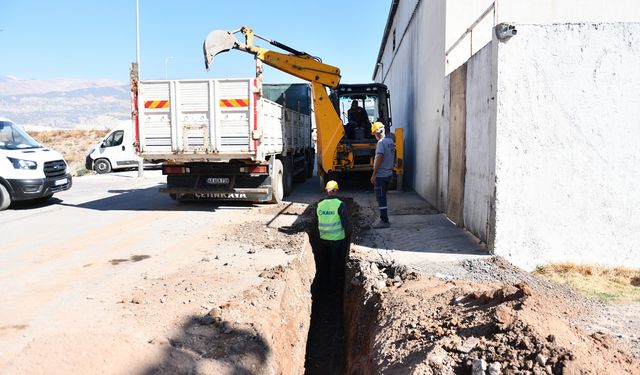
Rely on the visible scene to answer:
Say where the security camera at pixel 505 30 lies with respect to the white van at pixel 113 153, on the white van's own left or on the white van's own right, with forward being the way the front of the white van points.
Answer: on the white van's own left

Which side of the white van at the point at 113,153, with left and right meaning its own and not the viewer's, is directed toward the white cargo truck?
left

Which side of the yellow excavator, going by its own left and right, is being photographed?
back

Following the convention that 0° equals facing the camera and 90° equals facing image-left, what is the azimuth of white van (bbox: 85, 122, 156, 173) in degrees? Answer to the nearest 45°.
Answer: approximately 90°

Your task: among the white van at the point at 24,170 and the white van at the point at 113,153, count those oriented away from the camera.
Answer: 0

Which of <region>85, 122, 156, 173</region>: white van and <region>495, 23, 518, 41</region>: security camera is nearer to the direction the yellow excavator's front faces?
the white van

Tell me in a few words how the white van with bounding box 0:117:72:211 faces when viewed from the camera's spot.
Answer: facing the viewer and to the right of the viewer

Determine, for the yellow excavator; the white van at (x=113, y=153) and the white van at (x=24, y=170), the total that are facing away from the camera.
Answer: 1

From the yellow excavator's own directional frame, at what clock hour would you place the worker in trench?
The worker in trench is roughly at 6 o'clock from the yellow excavator.

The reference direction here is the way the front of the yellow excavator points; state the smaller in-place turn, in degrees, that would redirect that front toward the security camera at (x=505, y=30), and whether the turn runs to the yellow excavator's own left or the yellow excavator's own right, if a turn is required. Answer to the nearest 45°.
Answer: approximately 180°
